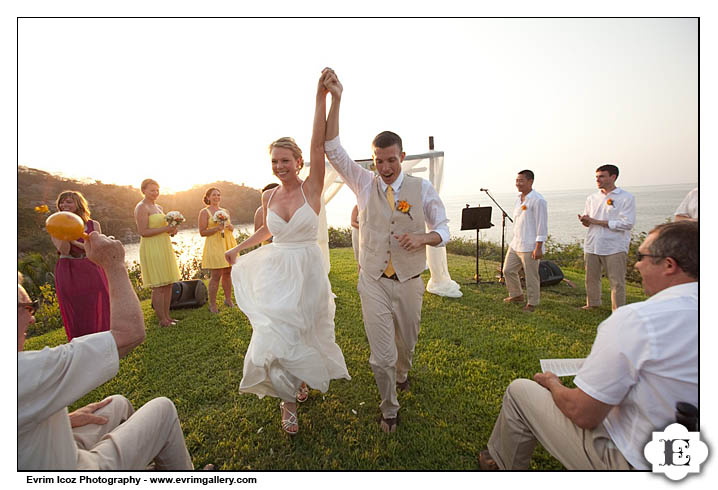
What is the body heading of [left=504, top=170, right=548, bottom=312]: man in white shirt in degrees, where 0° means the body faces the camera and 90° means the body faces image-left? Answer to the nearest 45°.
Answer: approximately 45°

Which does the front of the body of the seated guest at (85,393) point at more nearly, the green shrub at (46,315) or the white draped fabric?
the white draped fabric

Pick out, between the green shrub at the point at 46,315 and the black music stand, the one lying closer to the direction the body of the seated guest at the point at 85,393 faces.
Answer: the black music stand

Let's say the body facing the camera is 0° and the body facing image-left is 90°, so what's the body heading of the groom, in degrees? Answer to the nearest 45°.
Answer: approximately 0°

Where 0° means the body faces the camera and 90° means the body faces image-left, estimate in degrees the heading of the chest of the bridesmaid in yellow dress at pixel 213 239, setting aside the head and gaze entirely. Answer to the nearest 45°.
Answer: approximately 315°

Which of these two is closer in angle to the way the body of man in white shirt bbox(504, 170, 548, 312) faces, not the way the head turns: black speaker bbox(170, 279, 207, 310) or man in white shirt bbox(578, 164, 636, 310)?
the black speaker

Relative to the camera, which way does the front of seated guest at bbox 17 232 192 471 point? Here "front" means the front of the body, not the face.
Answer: to the viewer's right

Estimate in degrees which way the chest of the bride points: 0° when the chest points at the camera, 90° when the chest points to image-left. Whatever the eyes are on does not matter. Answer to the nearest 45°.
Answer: approximately 0°
